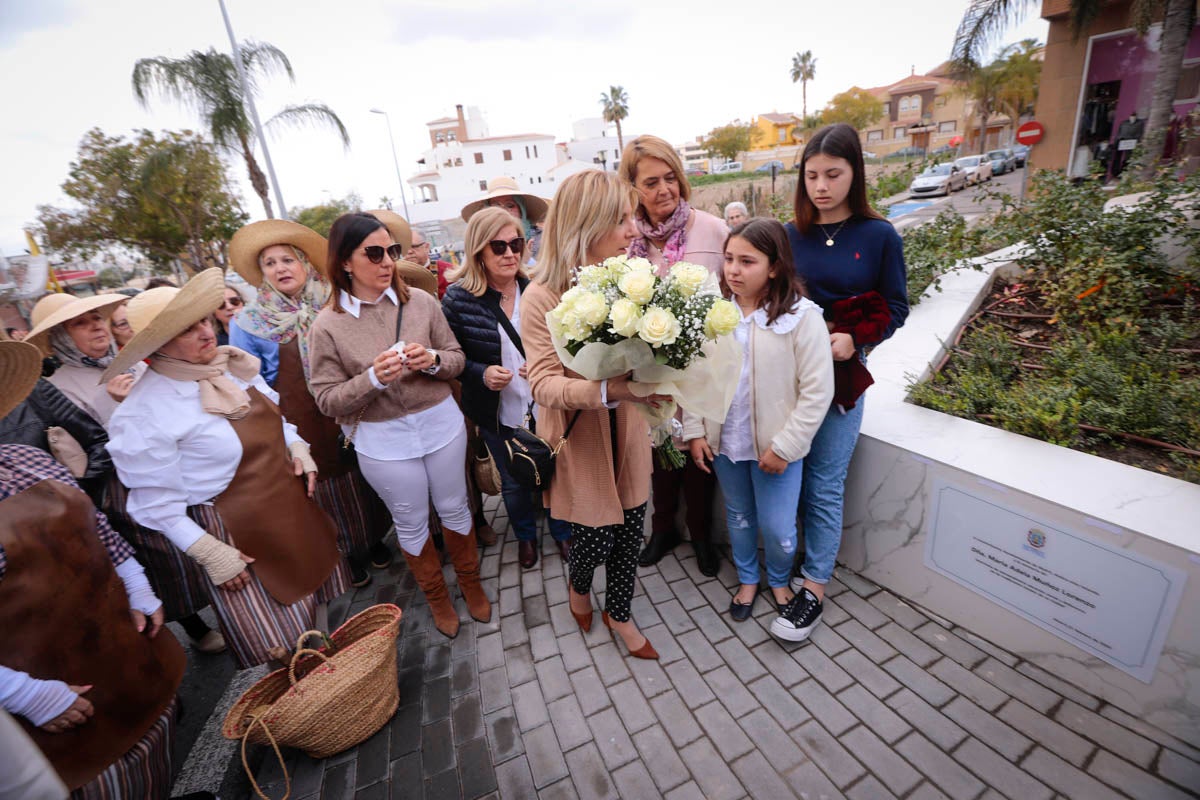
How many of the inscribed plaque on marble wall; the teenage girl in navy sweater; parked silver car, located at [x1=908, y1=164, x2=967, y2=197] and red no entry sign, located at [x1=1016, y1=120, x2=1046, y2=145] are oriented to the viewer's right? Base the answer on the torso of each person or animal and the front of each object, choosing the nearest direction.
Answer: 0

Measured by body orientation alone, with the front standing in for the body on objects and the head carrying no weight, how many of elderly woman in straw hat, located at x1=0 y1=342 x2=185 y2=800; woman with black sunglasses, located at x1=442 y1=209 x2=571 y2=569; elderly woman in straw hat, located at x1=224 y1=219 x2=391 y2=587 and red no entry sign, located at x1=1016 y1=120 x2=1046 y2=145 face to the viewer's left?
0

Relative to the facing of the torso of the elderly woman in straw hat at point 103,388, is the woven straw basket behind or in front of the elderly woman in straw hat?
in front

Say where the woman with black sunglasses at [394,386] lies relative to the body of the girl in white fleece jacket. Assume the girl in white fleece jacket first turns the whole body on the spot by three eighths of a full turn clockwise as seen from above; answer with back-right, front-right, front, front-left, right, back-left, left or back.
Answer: left

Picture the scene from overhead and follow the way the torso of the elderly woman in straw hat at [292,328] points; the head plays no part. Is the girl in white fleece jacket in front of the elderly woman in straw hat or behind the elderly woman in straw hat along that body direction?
in front

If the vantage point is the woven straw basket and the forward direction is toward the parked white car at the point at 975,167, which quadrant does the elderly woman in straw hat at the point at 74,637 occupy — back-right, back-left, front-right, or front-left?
back-left

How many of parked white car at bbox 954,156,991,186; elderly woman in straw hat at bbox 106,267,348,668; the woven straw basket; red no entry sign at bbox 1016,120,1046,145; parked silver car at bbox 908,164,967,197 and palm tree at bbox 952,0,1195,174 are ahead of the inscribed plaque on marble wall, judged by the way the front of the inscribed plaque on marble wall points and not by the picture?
2

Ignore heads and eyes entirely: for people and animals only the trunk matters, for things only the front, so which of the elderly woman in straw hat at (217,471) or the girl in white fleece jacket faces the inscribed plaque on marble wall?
the elderly woman in straw hat

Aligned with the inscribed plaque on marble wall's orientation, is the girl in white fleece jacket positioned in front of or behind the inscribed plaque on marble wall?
in front

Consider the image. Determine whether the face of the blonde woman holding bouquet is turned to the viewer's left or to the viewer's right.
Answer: to the viewer's right

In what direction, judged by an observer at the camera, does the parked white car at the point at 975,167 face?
facing the viewer and to the left of the viewer

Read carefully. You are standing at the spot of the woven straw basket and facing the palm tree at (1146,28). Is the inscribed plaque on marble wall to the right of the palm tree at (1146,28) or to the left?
right

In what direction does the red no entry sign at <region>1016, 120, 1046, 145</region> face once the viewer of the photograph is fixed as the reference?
facing the viewer
